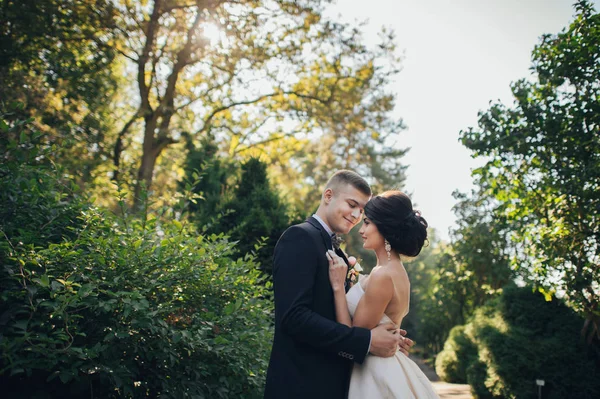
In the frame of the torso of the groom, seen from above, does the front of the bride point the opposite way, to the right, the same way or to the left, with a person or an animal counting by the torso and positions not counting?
the opposite way

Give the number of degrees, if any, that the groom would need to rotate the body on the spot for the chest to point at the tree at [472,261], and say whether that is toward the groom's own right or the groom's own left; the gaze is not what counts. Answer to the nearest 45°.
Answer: approximately 90° to the groom's own left

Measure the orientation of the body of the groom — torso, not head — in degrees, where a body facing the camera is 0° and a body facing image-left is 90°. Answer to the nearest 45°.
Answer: approximately 270°

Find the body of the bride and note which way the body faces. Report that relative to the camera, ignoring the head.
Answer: to the viewer's left

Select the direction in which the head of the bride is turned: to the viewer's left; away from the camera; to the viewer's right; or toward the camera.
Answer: to the viewer's left

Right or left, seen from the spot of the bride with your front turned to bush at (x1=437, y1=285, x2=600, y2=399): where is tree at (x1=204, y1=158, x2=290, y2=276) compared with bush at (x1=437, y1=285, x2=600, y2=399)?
left

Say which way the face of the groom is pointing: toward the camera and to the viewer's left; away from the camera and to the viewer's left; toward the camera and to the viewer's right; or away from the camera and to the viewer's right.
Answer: toward the camera and to the viewer's right

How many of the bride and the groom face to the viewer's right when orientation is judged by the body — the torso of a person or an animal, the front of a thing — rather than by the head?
1
